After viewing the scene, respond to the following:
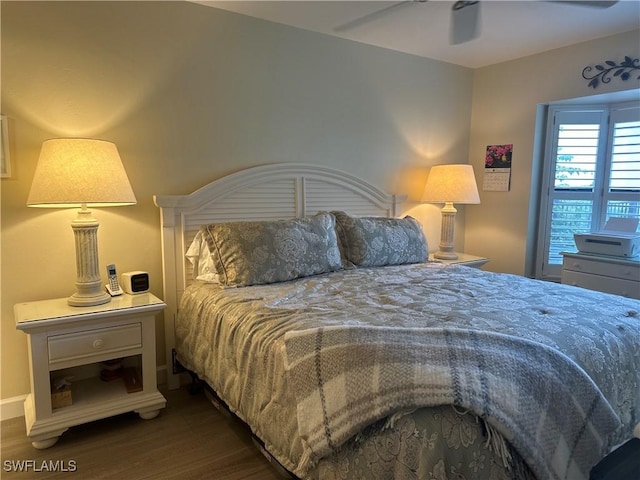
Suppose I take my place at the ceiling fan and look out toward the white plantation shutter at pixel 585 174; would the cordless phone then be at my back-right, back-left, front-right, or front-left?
back-left

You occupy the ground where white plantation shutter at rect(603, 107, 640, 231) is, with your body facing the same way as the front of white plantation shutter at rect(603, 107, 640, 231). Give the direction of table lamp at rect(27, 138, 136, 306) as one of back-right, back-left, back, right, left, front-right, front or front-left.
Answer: front

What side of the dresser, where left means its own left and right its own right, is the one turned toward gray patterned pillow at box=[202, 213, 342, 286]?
front

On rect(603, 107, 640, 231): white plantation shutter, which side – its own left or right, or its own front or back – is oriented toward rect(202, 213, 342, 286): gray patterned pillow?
front

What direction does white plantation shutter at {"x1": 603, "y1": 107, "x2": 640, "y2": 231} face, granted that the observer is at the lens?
facing the viewer and to the left of the viewer

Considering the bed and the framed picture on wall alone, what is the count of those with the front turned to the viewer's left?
0

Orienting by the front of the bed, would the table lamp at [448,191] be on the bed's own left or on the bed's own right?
on the bed's own left

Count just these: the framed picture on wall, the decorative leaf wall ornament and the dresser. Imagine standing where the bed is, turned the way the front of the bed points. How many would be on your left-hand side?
2

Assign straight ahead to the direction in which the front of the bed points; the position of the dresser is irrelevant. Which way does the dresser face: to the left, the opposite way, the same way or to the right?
to the right

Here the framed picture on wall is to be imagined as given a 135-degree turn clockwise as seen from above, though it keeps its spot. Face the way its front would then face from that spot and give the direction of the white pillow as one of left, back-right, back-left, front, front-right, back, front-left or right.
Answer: back-right

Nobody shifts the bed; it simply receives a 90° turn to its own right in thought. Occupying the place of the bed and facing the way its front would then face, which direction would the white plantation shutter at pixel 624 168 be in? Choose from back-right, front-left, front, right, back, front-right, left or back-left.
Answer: back

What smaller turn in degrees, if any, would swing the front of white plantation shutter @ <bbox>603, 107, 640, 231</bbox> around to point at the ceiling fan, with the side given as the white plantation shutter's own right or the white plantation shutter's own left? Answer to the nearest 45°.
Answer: approximately 45° to the white plantation shutter's own left

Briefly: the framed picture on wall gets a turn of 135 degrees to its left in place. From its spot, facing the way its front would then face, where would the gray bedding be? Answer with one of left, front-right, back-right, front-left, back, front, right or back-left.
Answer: right

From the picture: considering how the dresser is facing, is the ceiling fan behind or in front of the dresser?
in front

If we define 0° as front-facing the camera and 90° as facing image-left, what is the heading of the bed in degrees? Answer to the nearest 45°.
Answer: approximately 315°
